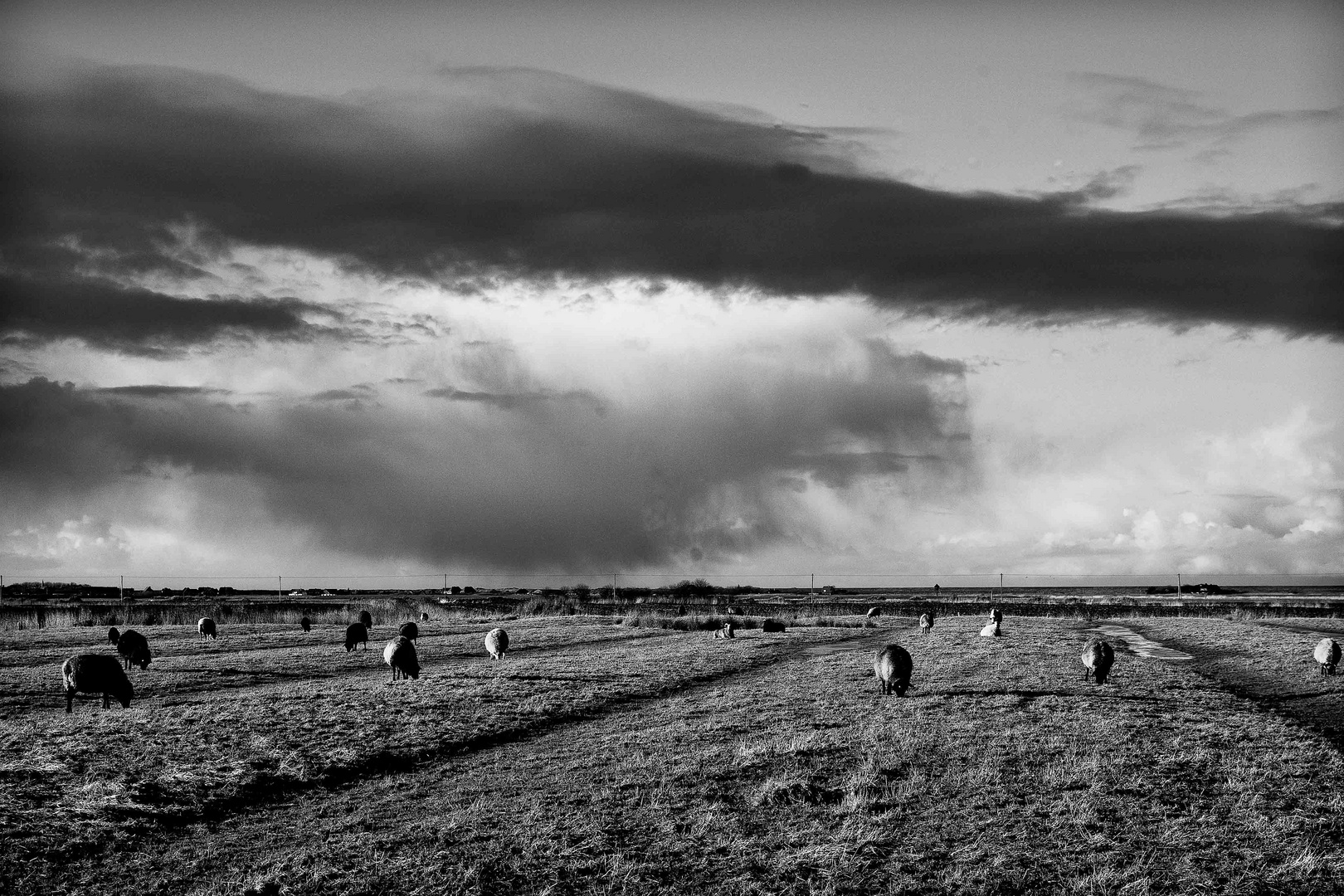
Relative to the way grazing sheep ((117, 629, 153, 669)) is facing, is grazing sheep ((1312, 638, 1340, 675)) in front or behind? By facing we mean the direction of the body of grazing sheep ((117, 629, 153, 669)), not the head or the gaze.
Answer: in front

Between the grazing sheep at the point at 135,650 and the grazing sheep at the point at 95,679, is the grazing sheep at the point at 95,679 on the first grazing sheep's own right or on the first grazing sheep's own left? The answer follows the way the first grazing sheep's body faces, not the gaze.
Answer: on the first grazing sheep's own right

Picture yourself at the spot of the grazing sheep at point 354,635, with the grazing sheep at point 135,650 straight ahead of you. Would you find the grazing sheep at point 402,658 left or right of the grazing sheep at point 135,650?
left

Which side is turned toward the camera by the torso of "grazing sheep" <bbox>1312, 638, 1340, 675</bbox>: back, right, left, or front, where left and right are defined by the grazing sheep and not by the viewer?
front

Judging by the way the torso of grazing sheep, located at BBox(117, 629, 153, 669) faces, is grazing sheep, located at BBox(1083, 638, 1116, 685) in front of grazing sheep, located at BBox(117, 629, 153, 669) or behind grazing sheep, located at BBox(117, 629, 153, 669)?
in front

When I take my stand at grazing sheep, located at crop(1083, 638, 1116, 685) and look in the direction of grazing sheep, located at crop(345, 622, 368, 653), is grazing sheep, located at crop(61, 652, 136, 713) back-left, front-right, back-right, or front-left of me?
front-left

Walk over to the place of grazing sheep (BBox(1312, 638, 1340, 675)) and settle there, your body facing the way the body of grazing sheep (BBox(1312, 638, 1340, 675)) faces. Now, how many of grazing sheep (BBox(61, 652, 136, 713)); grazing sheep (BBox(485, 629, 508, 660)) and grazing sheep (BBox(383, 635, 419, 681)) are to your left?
0

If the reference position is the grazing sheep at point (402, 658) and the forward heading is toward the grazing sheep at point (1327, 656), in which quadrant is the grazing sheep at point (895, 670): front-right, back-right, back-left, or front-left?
front-right

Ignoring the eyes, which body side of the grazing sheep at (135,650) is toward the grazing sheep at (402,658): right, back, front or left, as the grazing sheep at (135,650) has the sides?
front

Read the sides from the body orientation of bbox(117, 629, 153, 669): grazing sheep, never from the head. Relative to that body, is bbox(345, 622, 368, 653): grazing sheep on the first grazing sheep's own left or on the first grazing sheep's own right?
on the first grazing sheep's own left

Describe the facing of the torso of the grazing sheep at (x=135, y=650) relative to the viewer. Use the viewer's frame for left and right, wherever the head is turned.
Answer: facing the viewer and to the right of the viewer

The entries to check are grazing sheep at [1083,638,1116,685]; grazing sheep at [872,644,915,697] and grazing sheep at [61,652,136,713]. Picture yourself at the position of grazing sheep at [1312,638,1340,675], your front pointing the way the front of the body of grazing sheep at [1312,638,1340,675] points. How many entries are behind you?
0

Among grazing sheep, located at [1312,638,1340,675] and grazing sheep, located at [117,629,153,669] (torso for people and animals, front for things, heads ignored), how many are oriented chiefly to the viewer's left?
0

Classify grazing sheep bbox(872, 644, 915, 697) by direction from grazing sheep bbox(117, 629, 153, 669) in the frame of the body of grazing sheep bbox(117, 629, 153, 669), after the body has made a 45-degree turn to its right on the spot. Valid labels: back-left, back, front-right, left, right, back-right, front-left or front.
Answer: front-left
